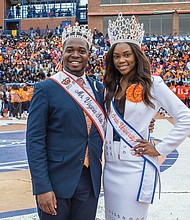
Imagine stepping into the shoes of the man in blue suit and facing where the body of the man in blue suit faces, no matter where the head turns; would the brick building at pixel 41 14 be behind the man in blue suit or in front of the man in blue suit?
behind

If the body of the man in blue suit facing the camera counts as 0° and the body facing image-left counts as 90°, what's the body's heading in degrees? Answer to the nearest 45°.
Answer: approximately 315°

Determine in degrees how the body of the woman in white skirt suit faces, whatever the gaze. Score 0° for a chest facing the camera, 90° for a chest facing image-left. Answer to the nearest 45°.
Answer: approximately 45°

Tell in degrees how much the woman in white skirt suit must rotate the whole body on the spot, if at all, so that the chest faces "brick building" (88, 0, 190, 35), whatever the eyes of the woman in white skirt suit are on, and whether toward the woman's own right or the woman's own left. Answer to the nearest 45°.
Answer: approximately 135° to the woman's own right

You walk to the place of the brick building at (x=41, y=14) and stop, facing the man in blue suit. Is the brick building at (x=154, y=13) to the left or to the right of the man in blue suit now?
left

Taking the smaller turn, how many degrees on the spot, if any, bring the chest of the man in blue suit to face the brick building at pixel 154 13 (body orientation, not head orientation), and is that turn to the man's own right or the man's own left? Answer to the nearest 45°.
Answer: approximately 135° to the man's own left
